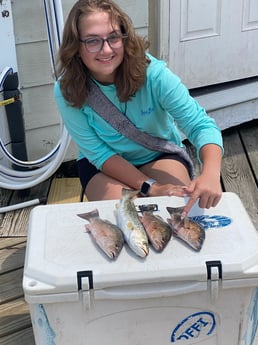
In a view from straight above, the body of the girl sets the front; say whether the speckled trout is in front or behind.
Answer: in front

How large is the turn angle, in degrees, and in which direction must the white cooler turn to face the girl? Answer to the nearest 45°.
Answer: approximately 180°

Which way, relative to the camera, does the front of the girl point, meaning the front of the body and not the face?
toward the camera

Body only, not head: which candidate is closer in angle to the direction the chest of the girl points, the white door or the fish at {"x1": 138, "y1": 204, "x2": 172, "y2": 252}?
the fish

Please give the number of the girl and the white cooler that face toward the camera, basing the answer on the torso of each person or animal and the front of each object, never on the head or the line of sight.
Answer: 2

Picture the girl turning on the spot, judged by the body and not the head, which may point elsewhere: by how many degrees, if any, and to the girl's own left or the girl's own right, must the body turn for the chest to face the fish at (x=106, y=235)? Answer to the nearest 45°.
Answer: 0° — they already face it

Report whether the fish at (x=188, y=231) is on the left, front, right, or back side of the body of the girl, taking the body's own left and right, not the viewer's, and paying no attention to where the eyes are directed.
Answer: front

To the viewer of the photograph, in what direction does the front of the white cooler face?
facing the viewer

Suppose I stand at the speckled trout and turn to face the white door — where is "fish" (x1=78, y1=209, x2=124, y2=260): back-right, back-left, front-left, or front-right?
back-left

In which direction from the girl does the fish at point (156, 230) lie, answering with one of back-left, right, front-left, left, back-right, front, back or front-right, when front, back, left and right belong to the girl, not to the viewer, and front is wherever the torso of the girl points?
front

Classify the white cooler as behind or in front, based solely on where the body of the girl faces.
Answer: in front

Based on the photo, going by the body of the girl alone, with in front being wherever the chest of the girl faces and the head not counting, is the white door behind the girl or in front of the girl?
behind
